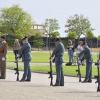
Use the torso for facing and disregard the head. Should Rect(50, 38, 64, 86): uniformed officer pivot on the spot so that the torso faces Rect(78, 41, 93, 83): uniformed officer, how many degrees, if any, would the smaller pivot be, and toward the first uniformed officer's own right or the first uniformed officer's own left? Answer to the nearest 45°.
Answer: approximately 135° to the first uniformed officer's own right

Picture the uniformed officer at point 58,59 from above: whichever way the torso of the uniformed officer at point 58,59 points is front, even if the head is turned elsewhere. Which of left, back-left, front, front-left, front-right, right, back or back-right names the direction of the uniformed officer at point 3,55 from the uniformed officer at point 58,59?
front-right

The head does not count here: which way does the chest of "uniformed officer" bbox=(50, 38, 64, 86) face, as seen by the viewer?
to the viewer's left
